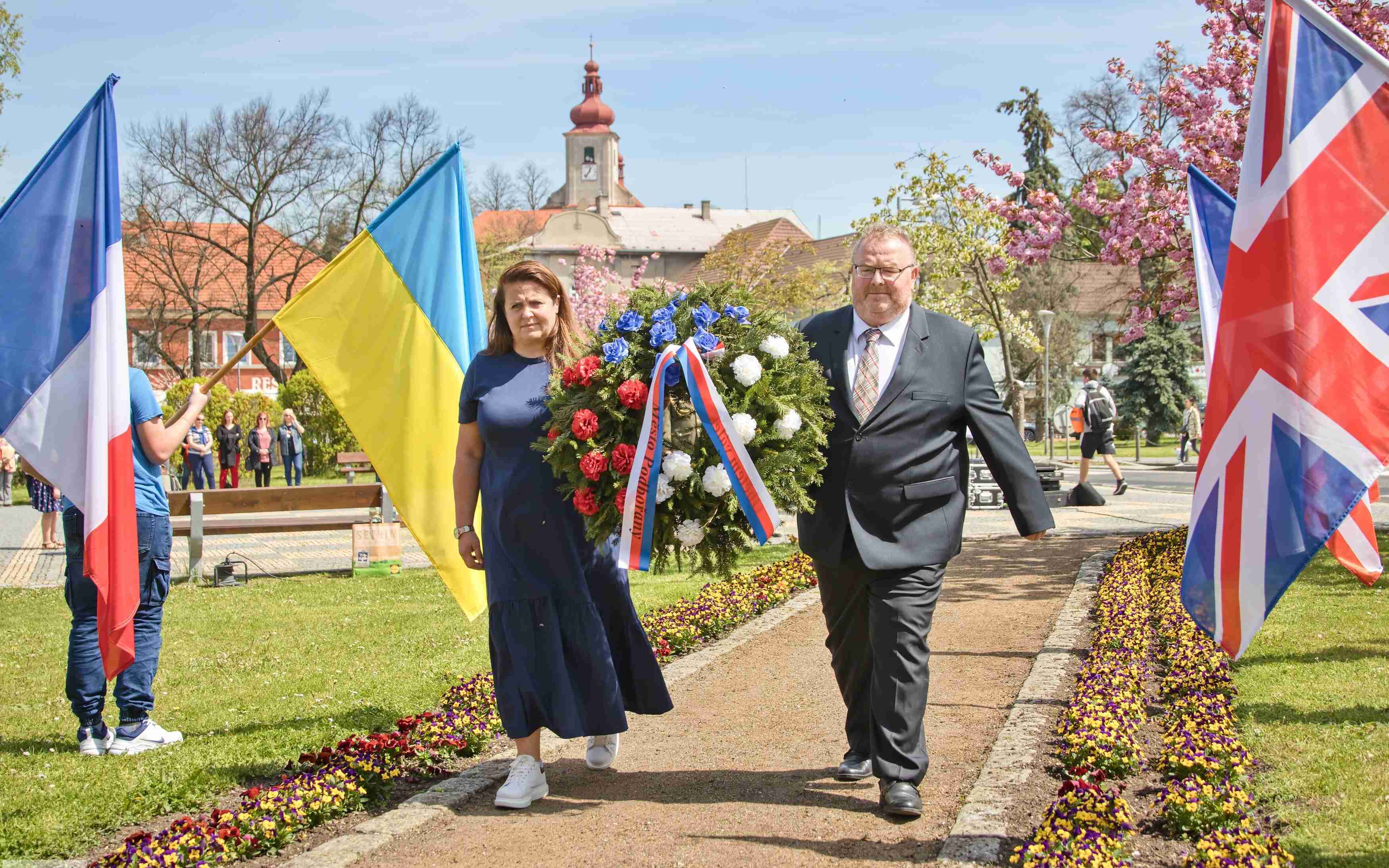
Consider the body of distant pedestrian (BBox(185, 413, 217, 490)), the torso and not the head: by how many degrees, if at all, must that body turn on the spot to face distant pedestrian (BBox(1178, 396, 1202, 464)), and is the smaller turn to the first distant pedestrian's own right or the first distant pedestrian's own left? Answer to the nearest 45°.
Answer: approximately 90° to the first distant pedestrian's own left

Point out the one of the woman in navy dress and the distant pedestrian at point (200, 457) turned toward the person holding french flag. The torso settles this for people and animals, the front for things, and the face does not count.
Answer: the distant pedestrian

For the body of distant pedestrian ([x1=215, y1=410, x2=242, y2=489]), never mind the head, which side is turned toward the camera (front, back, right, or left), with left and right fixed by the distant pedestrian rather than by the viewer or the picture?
front

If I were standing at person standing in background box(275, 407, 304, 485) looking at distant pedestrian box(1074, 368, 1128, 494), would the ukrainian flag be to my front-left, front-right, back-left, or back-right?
front-right

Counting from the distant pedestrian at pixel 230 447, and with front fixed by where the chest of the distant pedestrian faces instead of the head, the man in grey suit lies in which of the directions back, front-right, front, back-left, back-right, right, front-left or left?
front

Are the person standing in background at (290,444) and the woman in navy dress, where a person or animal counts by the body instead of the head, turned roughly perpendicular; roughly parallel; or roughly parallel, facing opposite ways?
roughly parallel

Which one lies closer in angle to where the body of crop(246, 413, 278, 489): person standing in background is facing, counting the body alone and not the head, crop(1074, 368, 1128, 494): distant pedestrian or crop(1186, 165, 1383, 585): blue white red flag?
the blue white red flag

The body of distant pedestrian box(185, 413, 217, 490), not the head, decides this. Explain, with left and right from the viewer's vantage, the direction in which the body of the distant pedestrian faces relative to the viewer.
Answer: facing the viewer

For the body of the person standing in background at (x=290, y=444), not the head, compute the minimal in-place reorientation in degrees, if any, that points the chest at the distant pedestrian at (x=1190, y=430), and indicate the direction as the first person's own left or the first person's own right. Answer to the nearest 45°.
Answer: approximately 90° to the first person's own left

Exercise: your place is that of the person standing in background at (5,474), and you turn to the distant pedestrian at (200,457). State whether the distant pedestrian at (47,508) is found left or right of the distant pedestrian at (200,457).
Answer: right

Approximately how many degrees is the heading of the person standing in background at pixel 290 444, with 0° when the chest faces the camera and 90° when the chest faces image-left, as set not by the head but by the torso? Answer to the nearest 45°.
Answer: approximately 0°

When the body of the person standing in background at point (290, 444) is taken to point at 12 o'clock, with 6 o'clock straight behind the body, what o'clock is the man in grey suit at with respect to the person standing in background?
The man in grey suit is roughly at 12 o'clock from the person standing in background.
